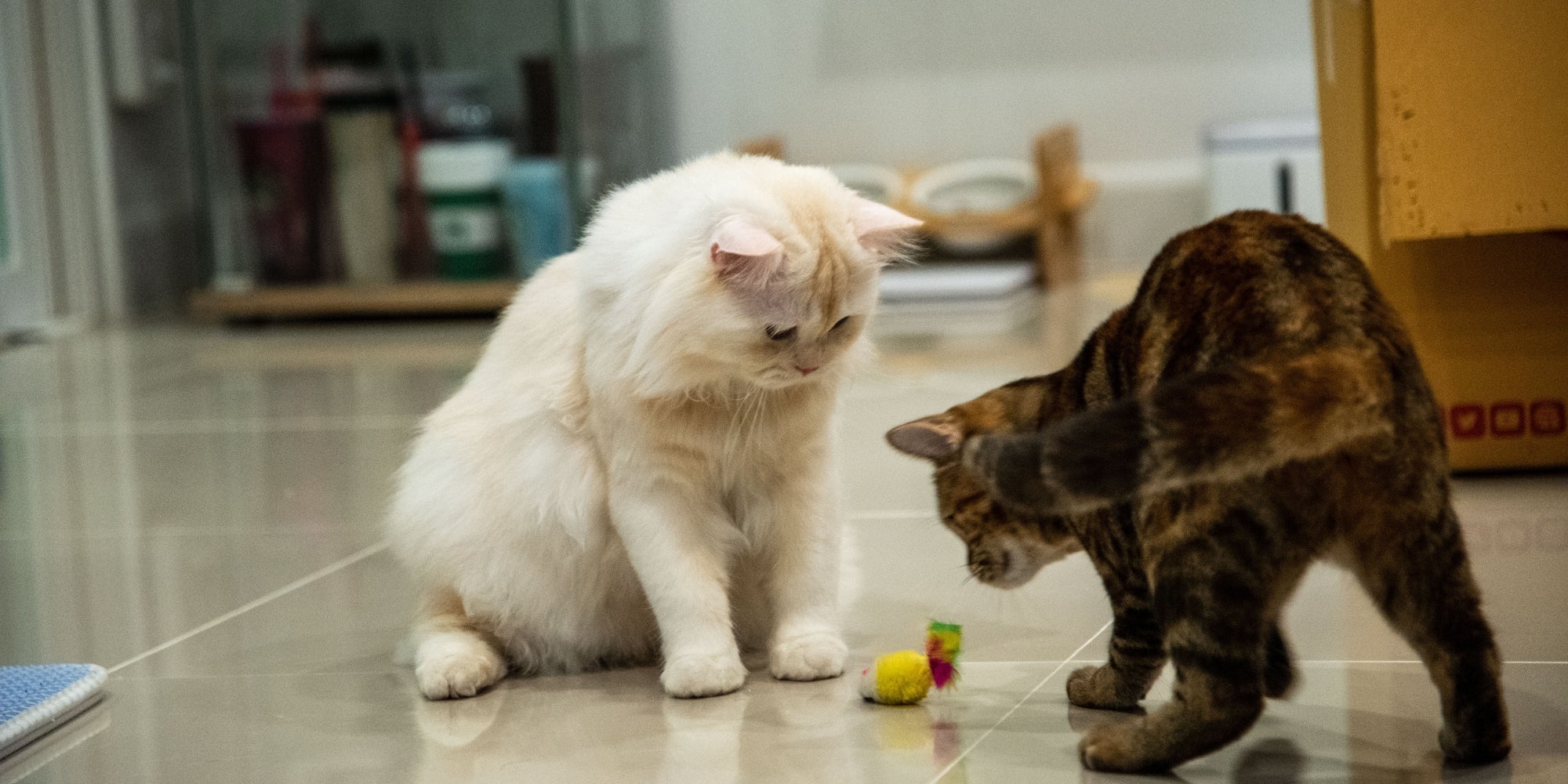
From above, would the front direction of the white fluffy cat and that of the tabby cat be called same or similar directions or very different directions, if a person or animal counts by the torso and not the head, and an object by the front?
very different directions

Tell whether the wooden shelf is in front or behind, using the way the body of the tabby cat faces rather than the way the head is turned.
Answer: in front

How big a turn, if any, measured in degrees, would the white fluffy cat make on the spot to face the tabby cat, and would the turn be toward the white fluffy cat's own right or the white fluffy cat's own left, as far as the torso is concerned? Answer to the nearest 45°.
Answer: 0° — it already faces it

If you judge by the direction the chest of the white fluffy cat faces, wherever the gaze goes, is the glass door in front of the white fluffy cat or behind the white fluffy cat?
behind

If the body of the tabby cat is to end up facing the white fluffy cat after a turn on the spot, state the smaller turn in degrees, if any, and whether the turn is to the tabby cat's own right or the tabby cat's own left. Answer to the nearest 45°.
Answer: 0° — it already faces it

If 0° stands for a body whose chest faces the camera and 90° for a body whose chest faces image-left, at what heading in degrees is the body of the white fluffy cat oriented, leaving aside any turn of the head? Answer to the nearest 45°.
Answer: approximately 315°

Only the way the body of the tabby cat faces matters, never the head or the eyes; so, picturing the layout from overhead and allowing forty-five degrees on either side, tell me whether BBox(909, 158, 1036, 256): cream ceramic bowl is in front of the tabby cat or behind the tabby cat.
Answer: in front

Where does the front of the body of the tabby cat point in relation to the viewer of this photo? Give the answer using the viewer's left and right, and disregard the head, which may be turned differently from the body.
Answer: facing away from the viewer and to the left of the viewer

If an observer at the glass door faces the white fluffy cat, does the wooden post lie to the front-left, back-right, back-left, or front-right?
front-left
